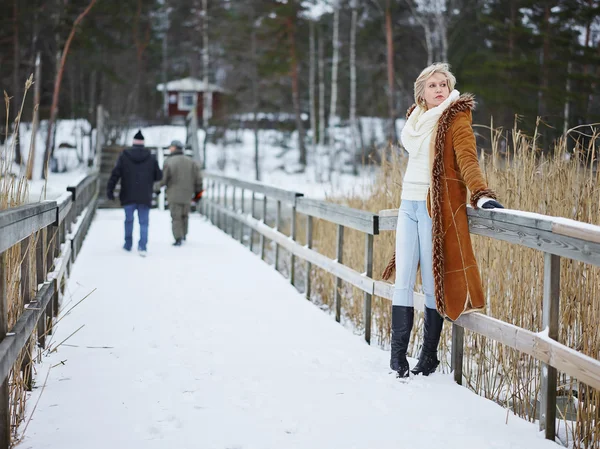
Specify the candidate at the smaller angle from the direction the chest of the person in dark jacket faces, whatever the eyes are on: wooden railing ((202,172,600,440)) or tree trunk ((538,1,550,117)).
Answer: the tree trunk

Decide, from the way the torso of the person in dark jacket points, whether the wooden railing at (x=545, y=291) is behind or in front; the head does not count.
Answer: behind

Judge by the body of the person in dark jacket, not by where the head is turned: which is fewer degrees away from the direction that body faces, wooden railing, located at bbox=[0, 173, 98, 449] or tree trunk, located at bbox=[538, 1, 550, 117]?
the tree trunk

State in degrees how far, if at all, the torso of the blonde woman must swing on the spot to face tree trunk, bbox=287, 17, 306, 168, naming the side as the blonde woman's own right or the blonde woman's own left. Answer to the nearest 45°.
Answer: approximately 135° to the blonde woman's own right

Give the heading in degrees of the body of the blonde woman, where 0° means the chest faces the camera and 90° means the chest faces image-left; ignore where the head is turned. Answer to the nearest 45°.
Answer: approximately 45°

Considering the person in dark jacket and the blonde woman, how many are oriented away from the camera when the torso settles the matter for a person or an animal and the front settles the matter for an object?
1

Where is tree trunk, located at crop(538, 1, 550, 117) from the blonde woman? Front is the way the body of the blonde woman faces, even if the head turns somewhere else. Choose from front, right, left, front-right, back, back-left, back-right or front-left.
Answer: back-right

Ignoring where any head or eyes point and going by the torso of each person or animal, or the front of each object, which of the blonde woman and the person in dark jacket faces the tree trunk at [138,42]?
the person in dark jacket

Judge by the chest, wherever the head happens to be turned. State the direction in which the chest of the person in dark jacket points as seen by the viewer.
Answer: away from the camera

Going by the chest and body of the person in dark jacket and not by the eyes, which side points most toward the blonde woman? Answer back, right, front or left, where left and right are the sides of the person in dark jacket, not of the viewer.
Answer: back
